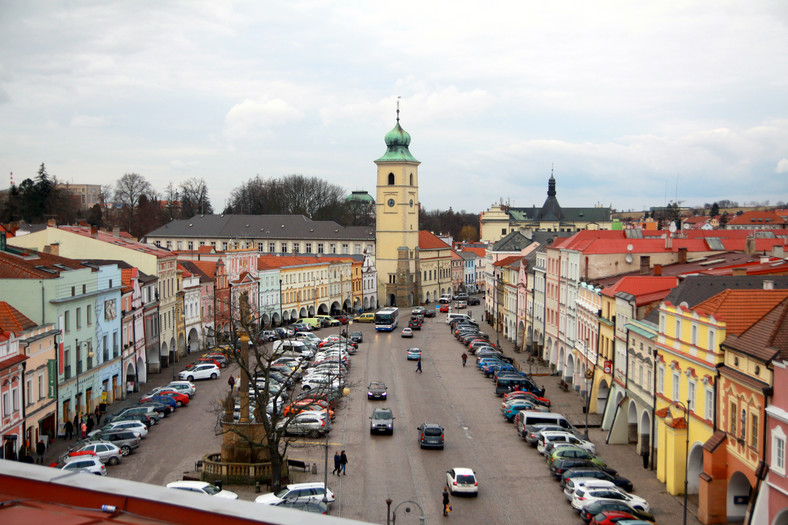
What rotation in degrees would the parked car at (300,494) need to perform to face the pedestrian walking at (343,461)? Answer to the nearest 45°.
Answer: approximately 90° to its right

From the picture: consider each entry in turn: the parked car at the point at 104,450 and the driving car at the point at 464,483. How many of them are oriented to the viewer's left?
1

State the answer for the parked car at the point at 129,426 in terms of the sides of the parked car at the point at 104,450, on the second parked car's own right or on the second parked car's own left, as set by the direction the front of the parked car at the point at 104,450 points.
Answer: on the second parked car's own right

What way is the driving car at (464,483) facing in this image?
away from the camera

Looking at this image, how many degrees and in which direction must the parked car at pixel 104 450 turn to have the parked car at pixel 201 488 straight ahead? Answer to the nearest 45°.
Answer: approximately 90° to its left

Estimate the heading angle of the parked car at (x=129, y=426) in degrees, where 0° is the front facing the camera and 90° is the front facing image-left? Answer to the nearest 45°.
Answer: approximately 90°

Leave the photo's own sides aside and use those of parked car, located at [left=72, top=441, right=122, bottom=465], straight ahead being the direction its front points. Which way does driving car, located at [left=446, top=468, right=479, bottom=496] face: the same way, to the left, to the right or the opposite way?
to the right

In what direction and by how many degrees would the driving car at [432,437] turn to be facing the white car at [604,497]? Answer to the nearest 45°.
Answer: approximately 135° to its right

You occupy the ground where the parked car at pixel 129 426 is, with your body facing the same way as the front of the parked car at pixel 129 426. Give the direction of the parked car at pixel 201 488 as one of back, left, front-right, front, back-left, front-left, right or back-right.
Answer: left

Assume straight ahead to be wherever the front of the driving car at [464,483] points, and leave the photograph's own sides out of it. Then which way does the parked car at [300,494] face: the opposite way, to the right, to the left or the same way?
to the left

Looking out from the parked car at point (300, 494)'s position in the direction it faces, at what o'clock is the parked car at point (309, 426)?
the parked car at point (309, 426) is roughly at 3 o'clock from the parked car at point (300, 494).

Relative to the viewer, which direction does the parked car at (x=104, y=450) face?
to the viewer's left

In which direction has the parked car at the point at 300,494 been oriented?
to the viewer's left

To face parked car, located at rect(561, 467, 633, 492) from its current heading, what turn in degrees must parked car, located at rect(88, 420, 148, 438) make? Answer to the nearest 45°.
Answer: approximately 135° to its left
